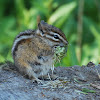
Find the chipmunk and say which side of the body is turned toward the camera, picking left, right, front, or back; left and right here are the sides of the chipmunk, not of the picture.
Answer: right

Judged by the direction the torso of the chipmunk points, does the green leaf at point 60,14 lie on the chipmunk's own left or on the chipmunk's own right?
on the chipmunk's own left
